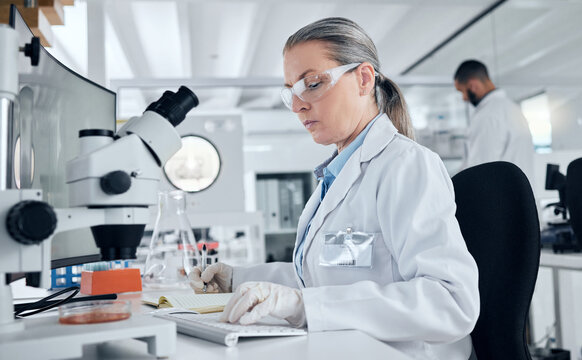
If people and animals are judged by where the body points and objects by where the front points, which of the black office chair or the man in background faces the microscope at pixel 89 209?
the black office chair

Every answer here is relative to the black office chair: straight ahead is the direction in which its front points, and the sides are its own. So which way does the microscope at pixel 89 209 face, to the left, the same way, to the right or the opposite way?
the opposite way

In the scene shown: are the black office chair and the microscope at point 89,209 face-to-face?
yes

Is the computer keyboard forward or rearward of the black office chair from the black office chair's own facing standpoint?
forward

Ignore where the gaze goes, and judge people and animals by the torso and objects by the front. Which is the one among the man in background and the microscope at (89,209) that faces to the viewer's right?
the microscope

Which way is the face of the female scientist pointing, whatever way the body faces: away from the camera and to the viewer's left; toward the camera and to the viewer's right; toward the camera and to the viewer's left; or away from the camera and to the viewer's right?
toward the camera and to the viewer's left

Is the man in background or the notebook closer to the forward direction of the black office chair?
the notebook

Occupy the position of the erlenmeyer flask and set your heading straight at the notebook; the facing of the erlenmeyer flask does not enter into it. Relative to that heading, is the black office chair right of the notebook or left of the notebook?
left

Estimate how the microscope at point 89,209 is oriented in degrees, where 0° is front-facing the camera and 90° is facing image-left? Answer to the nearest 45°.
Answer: approximately 270°

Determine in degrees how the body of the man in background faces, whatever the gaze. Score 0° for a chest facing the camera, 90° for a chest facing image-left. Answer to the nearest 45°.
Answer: approximately 135°
